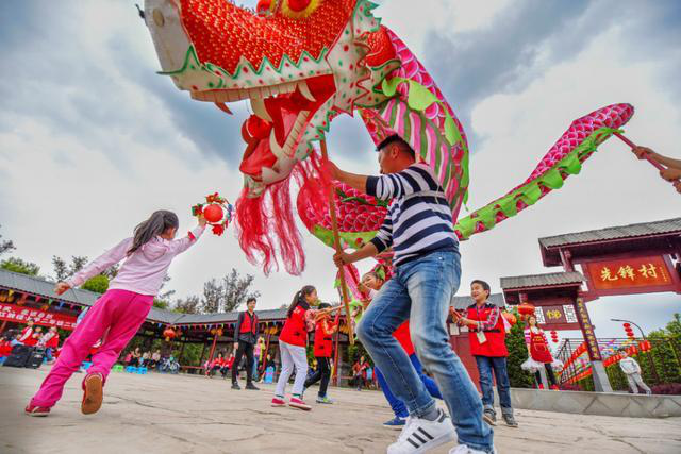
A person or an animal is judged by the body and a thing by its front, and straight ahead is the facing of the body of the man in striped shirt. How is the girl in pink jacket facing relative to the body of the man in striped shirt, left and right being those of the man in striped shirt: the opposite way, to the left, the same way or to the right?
to the right

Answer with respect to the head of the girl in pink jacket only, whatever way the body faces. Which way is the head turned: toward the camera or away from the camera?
away from the camera

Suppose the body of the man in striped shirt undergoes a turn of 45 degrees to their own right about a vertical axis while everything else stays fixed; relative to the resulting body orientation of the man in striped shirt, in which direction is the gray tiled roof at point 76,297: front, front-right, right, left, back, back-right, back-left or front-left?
front

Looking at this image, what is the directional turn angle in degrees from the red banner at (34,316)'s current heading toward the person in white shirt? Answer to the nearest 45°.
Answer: approximately 45° to its left

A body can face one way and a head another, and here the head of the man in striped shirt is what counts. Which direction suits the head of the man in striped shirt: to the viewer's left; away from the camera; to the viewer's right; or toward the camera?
to the viewer's left

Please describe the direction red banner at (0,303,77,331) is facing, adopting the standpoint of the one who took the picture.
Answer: facing the viewer

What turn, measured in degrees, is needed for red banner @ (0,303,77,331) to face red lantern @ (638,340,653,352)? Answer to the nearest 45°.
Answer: approximately 45° to its left

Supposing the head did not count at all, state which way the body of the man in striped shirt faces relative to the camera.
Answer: to the viewer's left

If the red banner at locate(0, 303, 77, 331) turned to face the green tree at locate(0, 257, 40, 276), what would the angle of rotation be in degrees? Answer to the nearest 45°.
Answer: approximately 180°

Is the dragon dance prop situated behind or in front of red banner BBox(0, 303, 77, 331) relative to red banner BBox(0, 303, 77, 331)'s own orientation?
in front

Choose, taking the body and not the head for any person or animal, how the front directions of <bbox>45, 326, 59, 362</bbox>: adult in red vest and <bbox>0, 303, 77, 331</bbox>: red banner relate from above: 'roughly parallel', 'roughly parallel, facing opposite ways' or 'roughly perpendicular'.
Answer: roughly perpendicular

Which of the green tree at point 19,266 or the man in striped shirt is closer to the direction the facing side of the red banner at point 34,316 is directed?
the man in striped shirt
